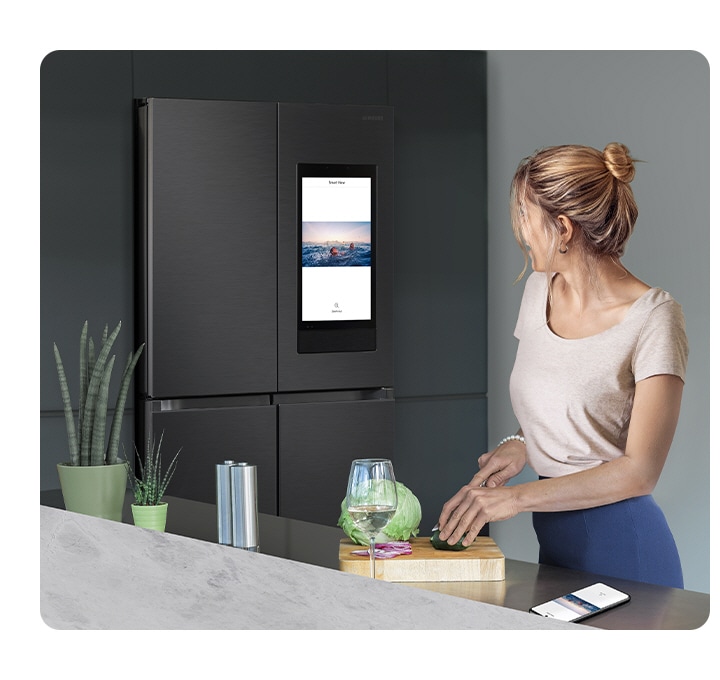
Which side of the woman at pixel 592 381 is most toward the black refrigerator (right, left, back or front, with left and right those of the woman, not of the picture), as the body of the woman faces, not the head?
right

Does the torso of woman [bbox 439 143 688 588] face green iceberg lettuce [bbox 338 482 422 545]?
yes

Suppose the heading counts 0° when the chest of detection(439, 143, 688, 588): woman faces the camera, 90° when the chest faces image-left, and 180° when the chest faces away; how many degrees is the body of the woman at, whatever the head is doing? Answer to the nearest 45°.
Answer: approximately 45°

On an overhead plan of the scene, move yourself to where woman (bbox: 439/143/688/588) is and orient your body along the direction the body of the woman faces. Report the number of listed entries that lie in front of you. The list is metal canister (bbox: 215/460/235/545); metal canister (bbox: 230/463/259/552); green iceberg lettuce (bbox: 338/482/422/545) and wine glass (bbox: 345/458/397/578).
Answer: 4

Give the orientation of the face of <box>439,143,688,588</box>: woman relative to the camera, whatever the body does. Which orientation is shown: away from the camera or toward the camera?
away from the camera

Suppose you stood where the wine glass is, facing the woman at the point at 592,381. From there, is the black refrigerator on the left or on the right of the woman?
left

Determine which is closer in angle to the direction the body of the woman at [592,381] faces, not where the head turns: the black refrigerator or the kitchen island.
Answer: the kitchen island

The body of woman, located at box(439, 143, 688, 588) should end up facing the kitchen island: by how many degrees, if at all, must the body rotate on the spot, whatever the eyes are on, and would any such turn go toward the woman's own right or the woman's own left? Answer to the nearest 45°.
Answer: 0° — they already face it

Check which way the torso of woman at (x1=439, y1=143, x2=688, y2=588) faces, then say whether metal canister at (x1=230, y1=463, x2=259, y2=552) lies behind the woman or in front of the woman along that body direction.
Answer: in front

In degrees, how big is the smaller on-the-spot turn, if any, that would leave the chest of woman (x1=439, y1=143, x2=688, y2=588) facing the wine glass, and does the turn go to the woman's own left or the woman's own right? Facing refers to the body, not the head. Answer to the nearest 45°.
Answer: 0° — they already face it

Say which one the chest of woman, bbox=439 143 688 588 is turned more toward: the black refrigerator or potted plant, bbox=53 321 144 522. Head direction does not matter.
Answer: the potted plant

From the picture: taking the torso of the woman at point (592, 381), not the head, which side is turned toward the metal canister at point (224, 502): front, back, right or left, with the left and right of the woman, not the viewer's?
front

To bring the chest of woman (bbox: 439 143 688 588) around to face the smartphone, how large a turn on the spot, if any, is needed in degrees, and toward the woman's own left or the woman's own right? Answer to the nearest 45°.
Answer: approximately 45° to the woman's own left
